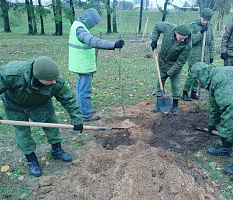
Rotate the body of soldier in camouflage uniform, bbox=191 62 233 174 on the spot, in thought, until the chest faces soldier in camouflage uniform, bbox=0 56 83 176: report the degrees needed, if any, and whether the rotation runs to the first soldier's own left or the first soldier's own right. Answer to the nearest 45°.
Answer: approximately 45° to the first soldier's own left

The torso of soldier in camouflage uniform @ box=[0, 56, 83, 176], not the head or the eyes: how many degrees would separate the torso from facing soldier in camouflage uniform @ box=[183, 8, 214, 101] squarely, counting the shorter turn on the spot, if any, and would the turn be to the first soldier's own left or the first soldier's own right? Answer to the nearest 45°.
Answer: approximately 90° to the first soldier's own left

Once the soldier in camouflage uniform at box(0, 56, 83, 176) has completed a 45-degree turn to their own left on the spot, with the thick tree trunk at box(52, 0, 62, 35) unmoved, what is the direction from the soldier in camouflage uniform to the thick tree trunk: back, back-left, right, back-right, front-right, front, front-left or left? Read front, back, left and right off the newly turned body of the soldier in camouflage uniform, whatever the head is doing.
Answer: left

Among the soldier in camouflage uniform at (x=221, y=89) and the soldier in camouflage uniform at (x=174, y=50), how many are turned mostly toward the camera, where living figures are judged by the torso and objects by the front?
1

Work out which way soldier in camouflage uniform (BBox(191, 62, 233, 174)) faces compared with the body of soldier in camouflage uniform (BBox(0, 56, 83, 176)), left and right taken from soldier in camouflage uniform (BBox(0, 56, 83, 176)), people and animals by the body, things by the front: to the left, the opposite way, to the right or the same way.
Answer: the opposite way

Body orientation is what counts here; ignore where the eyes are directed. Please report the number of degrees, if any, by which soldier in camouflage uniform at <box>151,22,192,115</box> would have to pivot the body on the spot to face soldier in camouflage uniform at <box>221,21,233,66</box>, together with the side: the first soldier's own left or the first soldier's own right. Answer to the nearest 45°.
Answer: approximately 135° to the first soldier's own left

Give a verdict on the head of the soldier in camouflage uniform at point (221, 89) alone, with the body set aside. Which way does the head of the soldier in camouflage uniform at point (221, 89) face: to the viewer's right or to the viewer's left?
to the viewer's left

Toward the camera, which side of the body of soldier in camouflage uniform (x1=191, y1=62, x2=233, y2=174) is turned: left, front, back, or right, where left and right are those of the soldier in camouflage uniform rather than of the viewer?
left

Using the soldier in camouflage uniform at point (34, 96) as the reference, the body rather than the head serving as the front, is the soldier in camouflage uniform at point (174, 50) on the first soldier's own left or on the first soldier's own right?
on the first soldier's own left

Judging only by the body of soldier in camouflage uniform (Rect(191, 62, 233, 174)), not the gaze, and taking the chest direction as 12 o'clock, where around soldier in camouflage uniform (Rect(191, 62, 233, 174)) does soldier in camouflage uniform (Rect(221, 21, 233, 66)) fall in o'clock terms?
soldier in camouflage uniform (Rect(221, 21, 233, 66)) is roughly at 3 o'clock from soldier in camouflage uniform (Rect(191, 62, 233, 174)).
